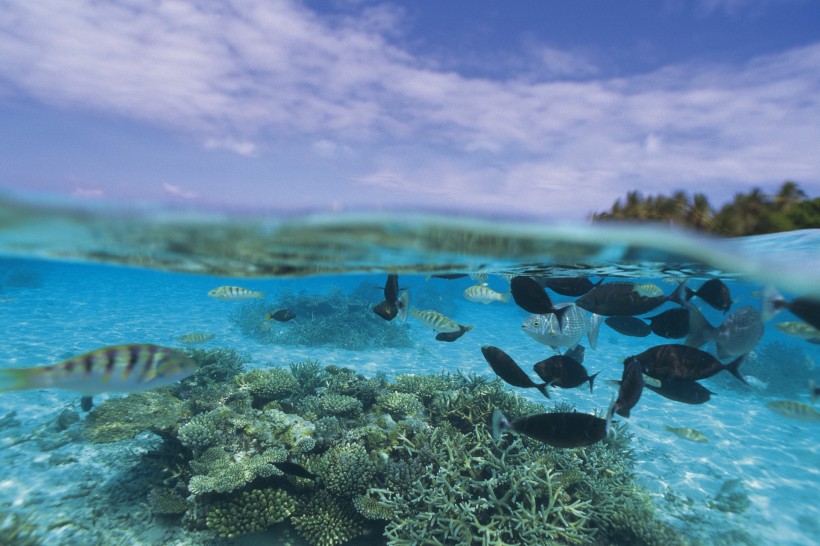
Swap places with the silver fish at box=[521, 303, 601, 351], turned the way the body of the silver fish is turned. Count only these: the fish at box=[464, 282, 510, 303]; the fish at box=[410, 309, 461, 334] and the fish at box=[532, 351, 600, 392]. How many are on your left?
1

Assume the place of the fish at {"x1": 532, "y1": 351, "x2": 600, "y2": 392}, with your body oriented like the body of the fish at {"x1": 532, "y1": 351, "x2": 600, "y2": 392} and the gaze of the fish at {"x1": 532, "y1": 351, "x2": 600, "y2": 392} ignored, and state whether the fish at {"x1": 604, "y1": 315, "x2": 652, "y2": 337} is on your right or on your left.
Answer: on your right

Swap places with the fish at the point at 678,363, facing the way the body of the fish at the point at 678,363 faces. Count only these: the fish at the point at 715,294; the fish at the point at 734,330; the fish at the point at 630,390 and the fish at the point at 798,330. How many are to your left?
1

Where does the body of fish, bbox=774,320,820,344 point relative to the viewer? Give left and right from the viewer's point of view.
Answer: facing to the left of the viewer

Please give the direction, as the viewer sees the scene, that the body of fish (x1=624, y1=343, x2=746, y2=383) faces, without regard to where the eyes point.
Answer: to the viewer's left

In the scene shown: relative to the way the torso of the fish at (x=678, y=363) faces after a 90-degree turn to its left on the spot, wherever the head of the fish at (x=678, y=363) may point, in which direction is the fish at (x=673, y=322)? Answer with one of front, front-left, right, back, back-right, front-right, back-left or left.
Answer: back

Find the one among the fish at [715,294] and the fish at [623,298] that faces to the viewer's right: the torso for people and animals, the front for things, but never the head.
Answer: the fish at [715,294]

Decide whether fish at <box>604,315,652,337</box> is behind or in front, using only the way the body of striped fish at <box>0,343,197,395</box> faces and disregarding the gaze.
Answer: in front

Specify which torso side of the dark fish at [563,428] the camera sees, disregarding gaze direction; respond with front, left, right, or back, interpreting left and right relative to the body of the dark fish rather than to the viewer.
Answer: right

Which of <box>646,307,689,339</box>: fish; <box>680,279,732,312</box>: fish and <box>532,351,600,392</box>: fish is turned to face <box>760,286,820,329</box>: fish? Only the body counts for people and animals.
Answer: <box>680,279,732,312</box>: fish

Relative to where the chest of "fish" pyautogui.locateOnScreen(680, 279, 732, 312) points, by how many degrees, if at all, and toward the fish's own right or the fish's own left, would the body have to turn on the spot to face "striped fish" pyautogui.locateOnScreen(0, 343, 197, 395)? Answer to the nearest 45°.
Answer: approximately 135° to the fish's own right

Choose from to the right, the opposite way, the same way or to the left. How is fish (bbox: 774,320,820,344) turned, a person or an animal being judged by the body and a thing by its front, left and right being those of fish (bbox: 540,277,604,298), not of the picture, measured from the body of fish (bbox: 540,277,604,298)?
the same way

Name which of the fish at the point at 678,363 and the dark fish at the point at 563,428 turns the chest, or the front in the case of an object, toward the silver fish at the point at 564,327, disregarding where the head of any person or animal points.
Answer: the fish

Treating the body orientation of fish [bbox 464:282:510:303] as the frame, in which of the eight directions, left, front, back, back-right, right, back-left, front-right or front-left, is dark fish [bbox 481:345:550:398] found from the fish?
left
